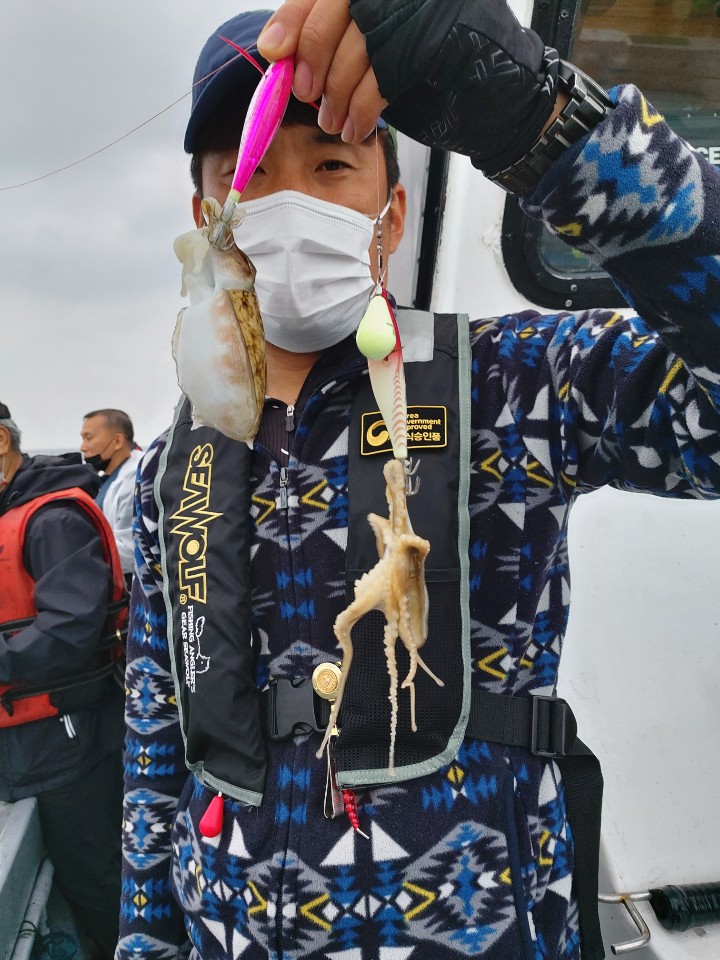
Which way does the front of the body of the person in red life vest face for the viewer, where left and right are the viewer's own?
facing to the left of the viewer

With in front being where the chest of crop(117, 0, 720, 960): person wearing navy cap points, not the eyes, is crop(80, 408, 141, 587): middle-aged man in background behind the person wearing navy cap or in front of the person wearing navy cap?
behind

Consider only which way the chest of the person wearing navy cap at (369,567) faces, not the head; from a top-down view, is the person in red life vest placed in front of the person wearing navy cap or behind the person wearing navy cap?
behind

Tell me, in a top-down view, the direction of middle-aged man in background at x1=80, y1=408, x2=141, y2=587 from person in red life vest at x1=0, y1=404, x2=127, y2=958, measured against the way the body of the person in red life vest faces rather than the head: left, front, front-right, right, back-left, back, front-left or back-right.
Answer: right

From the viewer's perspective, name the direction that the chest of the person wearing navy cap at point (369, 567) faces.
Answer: toward the camera

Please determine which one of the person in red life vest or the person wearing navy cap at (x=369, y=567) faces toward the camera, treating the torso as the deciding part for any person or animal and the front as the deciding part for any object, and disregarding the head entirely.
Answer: the person wearing navy cap

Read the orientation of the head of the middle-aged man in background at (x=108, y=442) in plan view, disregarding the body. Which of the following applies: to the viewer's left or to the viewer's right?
to the viewer's left

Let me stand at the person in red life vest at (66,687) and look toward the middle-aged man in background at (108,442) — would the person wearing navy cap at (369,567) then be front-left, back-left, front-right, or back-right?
back-right
